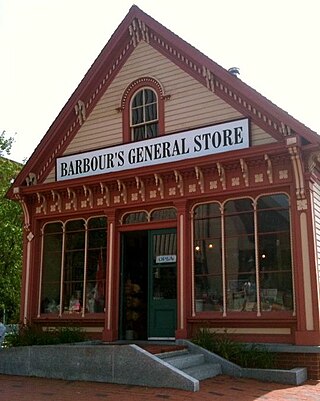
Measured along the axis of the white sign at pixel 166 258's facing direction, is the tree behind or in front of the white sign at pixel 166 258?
behind

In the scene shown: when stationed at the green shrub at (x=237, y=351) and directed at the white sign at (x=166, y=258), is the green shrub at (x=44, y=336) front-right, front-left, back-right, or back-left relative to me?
front-left

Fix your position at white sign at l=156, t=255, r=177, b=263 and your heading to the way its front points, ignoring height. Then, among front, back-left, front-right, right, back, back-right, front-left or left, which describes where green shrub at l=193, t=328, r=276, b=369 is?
front-left

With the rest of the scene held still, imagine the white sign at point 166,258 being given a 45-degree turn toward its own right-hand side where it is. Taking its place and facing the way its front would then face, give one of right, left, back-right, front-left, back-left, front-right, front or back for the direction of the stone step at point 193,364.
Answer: front-left

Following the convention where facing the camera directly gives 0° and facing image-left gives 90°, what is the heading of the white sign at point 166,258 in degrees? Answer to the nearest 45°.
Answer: approximately 0°

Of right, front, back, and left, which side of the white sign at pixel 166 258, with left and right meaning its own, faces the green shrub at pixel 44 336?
right
